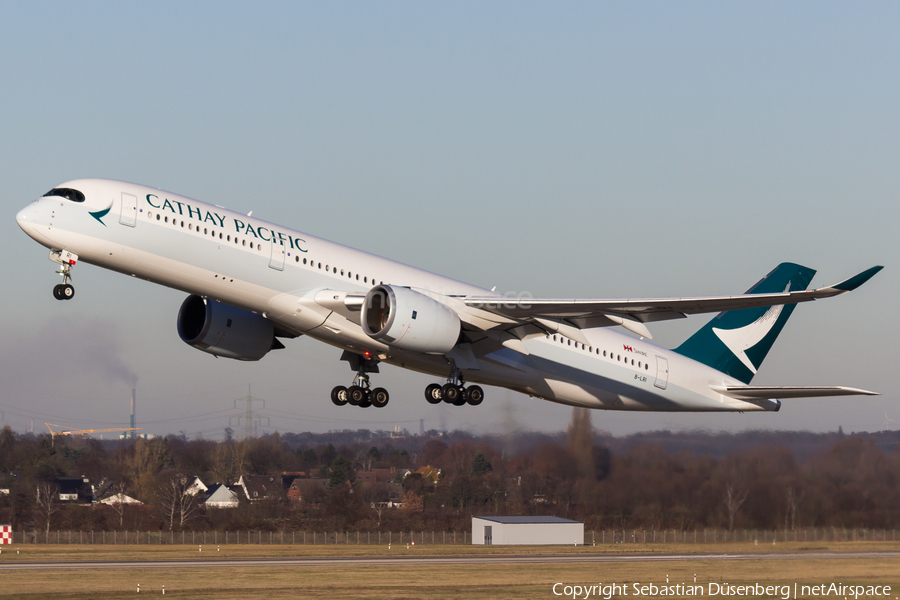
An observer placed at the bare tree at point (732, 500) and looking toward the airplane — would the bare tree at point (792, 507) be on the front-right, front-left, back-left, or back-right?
back-left

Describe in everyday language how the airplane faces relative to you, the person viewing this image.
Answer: facing the viewer and to the left of the viewer

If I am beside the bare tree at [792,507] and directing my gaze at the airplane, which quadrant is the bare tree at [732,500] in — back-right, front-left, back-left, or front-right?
front-right

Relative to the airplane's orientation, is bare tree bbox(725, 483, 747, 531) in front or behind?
behind

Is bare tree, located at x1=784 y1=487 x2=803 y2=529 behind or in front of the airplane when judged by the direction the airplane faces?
behind

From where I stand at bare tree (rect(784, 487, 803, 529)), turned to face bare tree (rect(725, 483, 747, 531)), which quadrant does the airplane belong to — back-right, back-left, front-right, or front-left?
front-left
